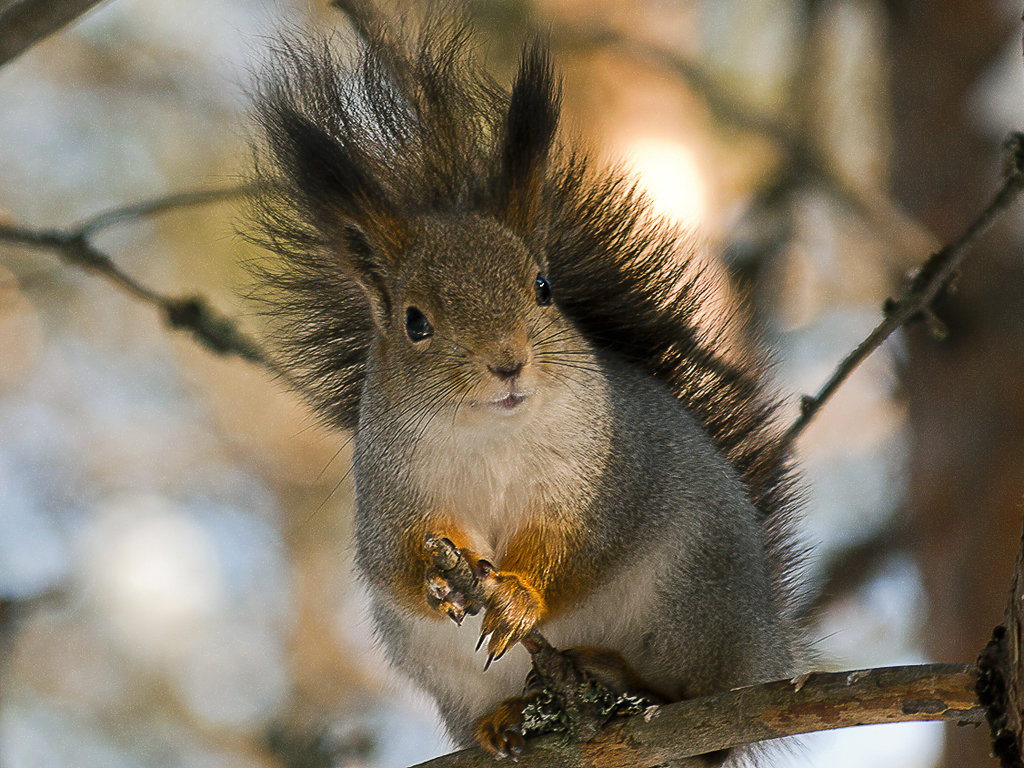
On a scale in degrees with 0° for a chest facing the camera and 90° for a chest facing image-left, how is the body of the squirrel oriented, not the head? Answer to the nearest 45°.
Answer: approximately 45°

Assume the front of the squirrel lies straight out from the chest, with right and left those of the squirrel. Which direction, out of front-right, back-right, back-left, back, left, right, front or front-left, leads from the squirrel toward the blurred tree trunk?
back
